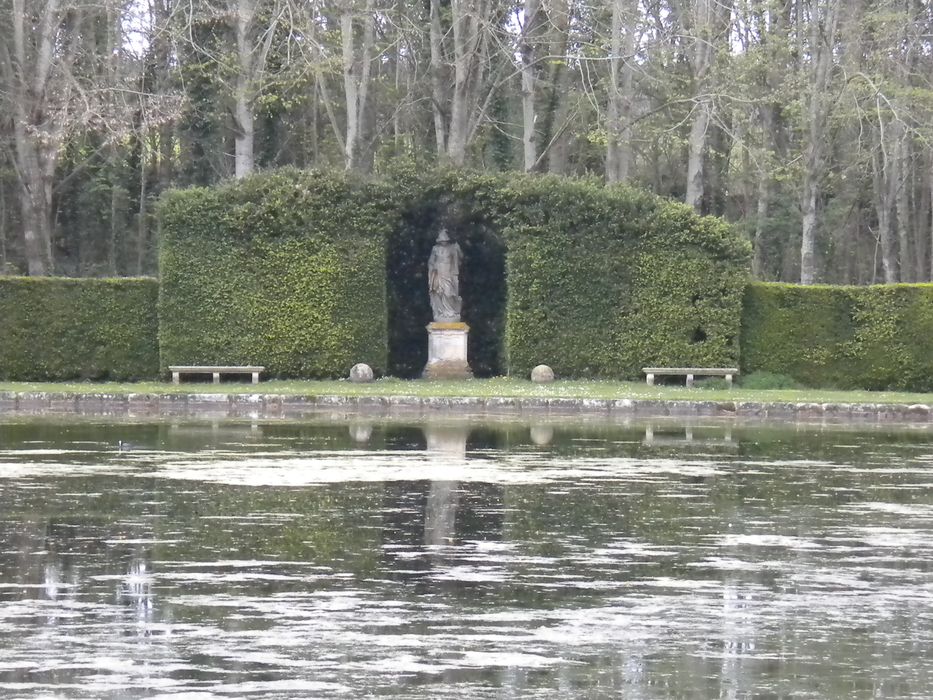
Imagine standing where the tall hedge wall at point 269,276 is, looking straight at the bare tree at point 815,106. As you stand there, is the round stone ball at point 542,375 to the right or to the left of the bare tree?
right

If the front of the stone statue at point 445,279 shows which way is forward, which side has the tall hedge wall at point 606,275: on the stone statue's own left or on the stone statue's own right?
on the stone statue's own left

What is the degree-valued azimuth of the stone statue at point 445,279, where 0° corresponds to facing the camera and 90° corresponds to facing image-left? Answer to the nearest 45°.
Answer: approximately 0°

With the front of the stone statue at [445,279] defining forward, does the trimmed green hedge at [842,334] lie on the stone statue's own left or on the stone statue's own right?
on the stone statue's own left

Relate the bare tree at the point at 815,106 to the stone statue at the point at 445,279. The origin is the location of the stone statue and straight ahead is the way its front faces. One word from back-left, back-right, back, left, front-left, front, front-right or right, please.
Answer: back-left

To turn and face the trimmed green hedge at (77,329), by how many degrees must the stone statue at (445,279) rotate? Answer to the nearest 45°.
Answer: approximately 90° to its right

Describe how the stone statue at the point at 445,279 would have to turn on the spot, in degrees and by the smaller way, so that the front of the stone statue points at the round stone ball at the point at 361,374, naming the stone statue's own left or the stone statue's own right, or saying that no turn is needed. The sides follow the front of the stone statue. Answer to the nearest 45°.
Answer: approximately 45° to the stone statue's own right

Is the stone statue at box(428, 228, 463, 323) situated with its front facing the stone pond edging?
yes

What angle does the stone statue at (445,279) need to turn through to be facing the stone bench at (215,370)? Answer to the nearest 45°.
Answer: approximately 45° to its right

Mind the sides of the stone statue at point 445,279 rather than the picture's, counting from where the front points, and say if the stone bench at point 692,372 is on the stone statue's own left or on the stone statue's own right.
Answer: on the stone statue's own left
